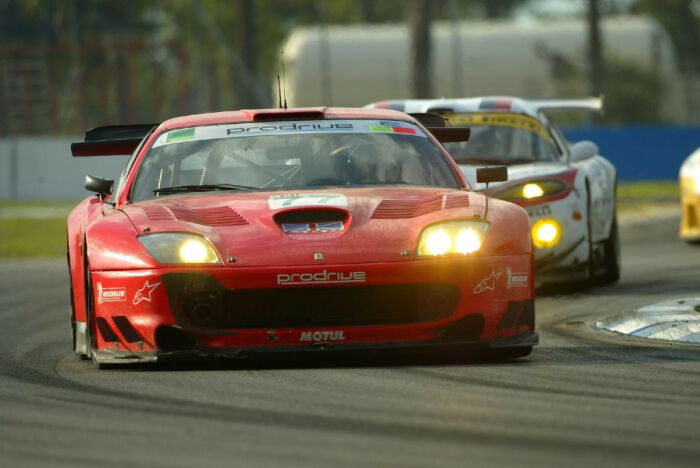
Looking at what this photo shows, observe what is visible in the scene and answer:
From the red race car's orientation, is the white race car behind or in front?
behind

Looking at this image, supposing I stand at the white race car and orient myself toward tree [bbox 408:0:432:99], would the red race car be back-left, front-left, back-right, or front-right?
back-left

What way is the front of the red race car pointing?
toward the camera

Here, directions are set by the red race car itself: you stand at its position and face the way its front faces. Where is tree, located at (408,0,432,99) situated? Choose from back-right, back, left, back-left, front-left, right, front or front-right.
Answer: back

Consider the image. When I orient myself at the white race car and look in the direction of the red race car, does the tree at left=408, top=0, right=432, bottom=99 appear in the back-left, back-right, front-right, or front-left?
back-right
